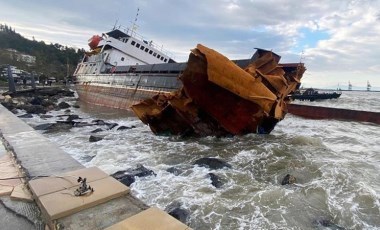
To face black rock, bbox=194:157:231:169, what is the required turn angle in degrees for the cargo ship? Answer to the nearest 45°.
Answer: approximately 45° to its right

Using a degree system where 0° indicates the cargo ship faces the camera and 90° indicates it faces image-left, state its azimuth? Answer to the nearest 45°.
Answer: approximately 315°

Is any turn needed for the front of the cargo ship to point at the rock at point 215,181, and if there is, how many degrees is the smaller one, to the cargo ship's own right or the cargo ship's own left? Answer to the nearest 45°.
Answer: approximately 45° to the cargo ship's own right

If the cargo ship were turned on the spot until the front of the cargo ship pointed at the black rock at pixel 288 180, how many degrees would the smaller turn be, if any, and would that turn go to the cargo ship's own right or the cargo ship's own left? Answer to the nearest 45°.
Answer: approximately 45° to the cargo ship's own right

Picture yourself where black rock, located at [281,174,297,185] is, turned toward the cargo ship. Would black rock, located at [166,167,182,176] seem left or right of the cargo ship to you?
left

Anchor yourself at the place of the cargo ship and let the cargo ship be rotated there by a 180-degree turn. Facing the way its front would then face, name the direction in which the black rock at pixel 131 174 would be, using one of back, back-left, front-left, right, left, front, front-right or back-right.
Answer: left

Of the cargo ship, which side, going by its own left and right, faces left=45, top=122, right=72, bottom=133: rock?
back

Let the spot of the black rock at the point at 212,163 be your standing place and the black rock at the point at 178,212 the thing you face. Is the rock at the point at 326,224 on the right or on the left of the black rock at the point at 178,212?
left

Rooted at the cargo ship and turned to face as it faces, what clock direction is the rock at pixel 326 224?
The rock is roughly at 1 o'clock from the cargo ship.

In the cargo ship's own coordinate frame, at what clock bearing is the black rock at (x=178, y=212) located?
The black rock is roughly at 2 o'clock from the cargo ship.
